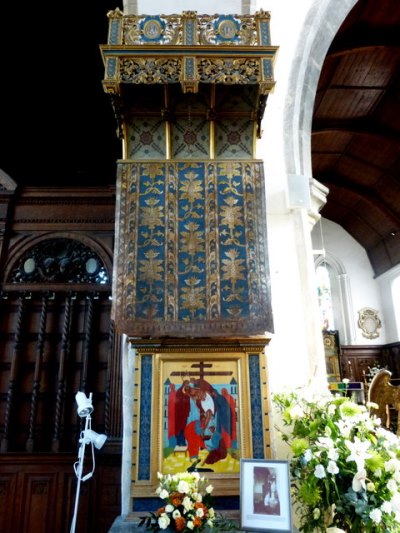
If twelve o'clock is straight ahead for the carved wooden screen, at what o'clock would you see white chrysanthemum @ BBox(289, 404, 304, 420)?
The white chrysanthemum is roughly at 11 o'clock from the carved wooden screen.

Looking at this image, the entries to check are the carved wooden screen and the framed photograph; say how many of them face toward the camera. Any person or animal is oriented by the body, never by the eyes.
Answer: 2

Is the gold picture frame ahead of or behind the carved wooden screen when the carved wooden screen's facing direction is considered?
ahead
